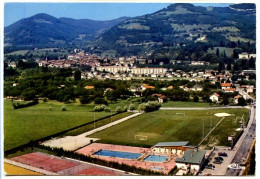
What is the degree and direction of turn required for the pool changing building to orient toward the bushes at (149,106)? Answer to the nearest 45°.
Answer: approximately 135° to its right

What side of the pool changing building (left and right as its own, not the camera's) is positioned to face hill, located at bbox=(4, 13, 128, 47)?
back

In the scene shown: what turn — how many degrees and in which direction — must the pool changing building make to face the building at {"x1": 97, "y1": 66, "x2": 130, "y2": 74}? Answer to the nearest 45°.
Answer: approximately 135° to its right

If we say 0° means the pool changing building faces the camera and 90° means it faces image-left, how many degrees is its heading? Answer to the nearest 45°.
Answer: approximately 45°

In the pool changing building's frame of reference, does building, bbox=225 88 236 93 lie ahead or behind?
behind

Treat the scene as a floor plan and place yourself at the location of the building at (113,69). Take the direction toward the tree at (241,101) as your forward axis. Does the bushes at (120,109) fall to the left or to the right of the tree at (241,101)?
right

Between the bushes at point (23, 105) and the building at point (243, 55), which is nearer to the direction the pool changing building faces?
the bushes

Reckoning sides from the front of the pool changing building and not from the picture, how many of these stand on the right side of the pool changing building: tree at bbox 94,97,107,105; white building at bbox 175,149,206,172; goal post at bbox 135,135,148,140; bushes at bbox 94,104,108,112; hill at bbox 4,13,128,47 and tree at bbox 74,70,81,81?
5

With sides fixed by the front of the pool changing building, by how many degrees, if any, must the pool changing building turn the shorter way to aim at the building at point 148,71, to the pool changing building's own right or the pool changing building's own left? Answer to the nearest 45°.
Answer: approximately 135° to the pool changing building's own right

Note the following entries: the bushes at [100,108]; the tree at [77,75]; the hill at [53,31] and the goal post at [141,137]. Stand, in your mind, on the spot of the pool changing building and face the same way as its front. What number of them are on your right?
4

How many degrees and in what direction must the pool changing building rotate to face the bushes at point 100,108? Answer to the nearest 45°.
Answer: approximately 90° to its right

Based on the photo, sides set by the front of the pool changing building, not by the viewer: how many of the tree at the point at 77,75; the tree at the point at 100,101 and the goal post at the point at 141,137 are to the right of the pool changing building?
3

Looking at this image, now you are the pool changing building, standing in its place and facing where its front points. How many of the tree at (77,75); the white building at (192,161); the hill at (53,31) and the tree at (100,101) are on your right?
3

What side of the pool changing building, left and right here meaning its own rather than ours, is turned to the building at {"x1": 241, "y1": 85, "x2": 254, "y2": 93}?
back

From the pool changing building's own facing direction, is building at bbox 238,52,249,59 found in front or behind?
behind
